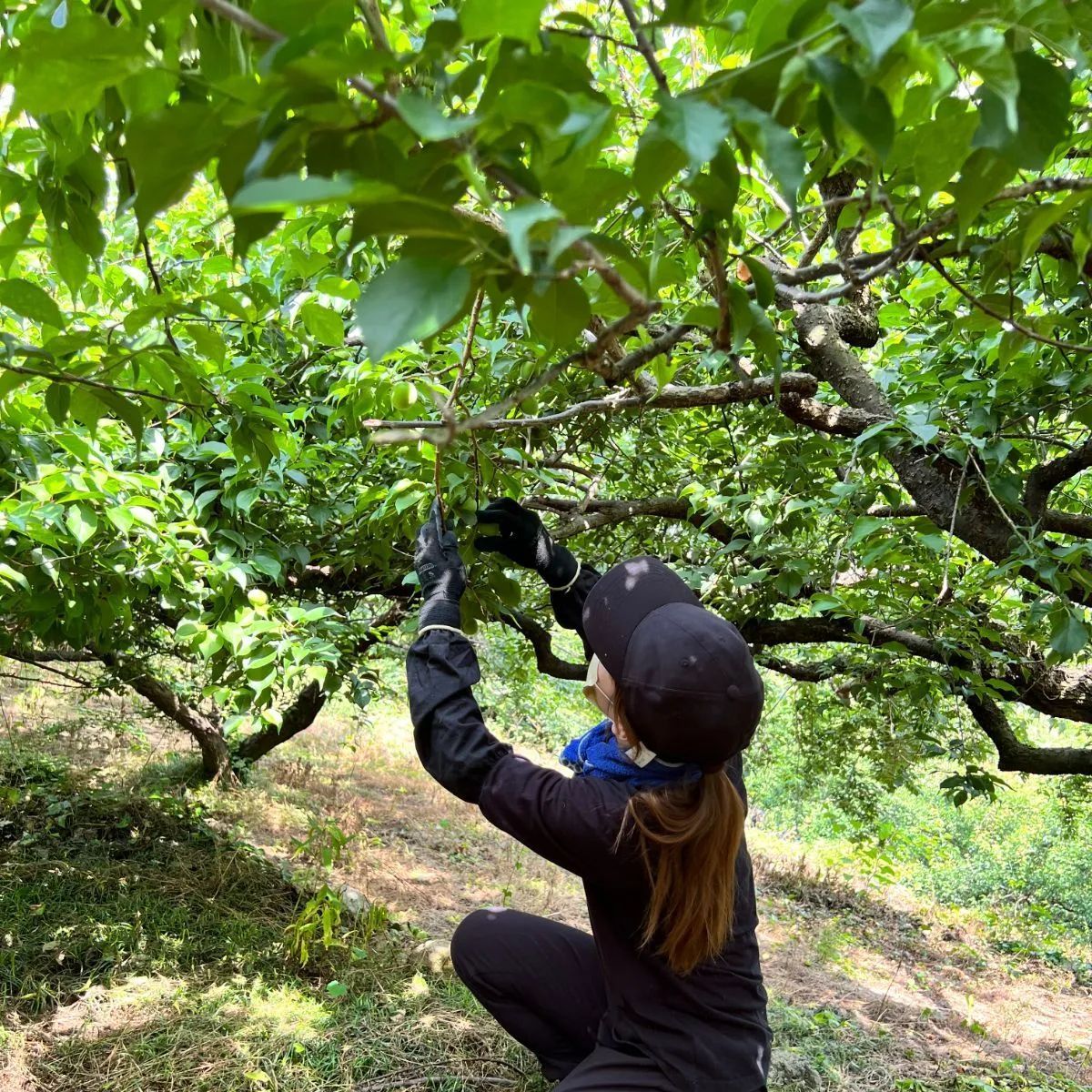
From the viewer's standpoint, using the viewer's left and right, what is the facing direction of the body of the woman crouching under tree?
facing away from the viewer and to the left of the viewer

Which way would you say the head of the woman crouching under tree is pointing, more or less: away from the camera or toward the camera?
away from the camera
